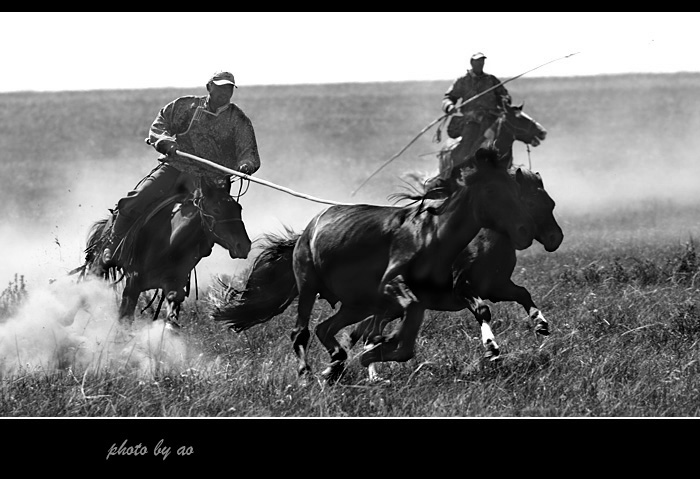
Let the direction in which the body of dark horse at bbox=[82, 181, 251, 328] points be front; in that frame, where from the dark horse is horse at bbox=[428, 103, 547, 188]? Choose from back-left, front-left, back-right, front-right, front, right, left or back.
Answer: front-left

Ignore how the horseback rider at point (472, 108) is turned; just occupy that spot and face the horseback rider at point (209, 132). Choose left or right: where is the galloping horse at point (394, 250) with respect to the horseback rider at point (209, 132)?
left

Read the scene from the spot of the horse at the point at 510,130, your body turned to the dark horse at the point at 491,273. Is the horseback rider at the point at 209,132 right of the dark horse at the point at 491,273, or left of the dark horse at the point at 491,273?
right

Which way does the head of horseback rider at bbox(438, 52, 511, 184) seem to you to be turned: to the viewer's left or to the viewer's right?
to the viewer's right

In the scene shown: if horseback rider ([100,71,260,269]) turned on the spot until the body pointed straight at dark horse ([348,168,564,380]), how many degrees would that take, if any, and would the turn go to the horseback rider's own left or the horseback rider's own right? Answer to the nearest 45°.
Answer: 0° — they already face it

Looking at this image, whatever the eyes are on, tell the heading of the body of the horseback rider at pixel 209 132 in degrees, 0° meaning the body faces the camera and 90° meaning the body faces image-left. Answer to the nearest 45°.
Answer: approximately 315°

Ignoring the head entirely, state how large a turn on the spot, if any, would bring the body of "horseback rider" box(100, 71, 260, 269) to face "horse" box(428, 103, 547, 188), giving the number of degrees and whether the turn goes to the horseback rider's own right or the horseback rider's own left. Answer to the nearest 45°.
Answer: approximately 45° to the horseback rider's own left

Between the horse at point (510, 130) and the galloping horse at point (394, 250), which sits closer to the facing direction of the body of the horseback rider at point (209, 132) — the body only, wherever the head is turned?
the galloping horse
